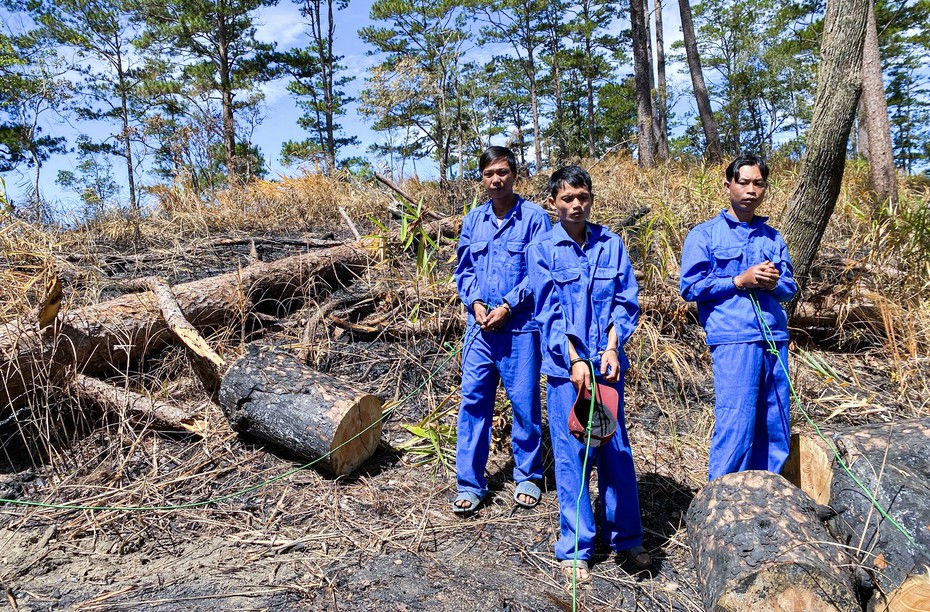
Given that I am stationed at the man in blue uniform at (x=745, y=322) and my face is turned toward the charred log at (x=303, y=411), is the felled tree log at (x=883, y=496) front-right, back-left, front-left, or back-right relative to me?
back-left

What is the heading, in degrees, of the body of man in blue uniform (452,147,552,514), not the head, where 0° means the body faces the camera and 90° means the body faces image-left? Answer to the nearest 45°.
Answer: approximately 0°

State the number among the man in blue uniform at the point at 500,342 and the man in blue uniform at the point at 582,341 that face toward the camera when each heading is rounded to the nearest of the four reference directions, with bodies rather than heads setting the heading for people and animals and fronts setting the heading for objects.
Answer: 2

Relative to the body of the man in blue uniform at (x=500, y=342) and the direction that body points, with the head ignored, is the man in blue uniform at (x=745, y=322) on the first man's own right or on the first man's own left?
on the first man's own left

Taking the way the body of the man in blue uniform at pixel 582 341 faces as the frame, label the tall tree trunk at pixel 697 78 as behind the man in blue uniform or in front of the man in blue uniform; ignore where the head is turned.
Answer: behind

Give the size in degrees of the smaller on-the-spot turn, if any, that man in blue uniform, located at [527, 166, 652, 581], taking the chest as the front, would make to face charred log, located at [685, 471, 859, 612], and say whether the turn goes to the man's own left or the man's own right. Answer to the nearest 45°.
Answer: approximately 45° to the man's own left

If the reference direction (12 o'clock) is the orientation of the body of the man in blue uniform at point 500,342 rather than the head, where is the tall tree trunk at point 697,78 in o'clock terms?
The tall tree trunk is roughly at 7 o'clock from the man in blue uniform.

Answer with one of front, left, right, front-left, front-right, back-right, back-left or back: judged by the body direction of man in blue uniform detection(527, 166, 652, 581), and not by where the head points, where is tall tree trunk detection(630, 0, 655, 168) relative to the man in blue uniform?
back

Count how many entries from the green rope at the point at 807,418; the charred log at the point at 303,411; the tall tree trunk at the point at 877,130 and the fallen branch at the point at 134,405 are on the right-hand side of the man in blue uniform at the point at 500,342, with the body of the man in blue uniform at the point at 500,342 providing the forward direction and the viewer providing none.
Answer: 2

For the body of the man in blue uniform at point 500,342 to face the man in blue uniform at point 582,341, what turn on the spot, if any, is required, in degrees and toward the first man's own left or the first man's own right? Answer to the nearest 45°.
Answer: approximately 45° to the first man's own left

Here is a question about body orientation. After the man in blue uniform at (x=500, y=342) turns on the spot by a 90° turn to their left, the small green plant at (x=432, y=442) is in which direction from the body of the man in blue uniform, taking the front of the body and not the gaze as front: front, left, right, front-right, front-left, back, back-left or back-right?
back-left

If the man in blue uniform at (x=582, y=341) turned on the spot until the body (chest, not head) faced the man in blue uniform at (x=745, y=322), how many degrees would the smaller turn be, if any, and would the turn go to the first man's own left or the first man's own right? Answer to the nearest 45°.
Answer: approximately 90° to the first man's own left

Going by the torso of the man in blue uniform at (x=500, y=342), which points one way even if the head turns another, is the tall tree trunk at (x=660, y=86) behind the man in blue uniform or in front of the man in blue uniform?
behind
